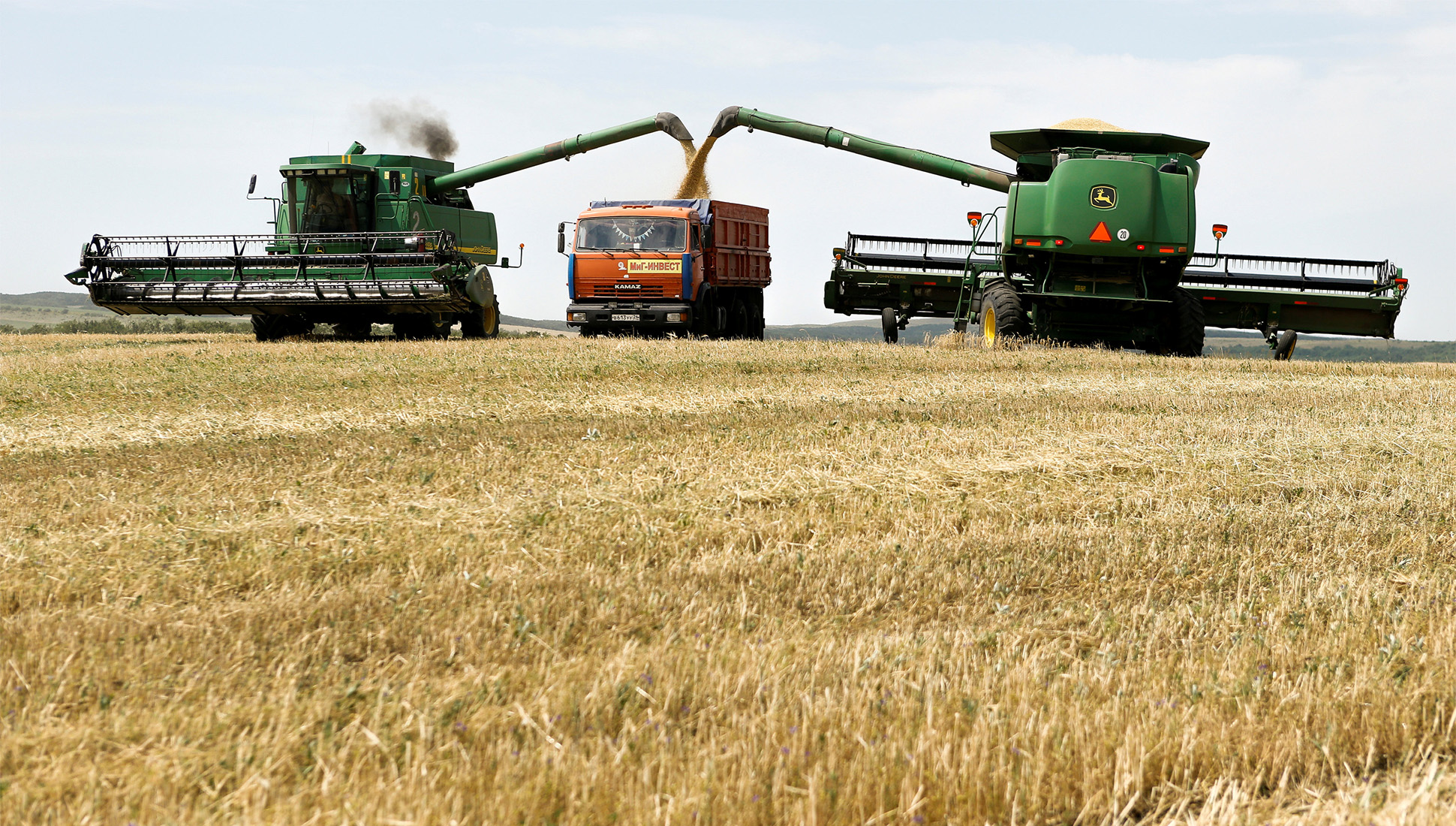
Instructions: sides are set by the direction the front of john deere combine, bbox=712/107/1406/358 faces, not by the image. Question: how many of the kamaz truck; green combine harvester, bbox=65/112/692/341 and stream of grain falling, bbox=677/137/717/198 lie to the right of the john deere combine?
0

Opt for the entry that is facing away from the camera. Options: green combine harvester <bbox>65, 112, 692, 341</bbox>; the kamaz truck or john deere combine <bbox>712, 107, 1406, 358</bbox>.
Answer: the john deere combine

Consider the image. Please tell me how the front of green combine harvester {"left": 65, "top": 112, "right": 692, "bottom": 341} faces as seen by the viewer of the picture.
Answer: facing the viewer and to the left of the viewer

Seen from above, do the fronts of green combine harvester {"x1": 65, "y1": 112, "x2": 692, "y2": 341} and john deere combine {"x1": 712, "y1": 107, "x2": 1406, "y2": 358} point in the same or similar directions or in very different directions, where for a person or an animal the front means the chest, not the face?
very different directions

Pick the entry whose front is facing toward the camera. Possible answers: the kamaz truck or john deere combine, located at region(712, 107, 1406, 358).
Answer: the kamaz truck

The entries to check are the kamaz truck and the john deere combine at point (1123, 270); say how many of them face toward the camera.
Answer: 1

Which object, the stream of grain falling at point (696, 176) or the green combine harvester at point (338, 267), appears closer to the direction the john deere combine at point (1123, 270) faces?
the stream of grain falling

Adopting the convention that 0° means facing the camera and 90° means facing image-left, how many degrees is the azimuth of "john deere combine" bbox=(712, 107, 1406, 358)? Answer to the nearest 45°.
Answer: approximately 180°

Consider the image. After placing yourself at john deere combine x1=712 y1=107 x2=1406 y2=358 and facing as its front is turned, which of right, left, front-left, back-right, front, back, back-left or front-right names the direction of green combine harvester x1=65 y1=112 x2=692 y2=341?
left

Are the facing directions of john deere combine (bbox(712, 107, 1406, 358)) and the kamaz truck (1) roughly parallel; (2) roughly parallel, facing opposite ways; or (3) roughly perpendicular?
roughly parallel, facing opposite ways

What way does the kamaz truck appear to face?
toward the camera

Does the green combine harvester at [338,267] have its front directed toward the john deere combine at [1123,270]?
no

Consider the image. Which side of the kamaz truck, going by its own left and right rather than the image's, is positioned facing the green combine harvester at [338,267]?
right

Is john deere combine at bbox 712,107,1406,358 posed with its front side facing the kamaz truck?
no
